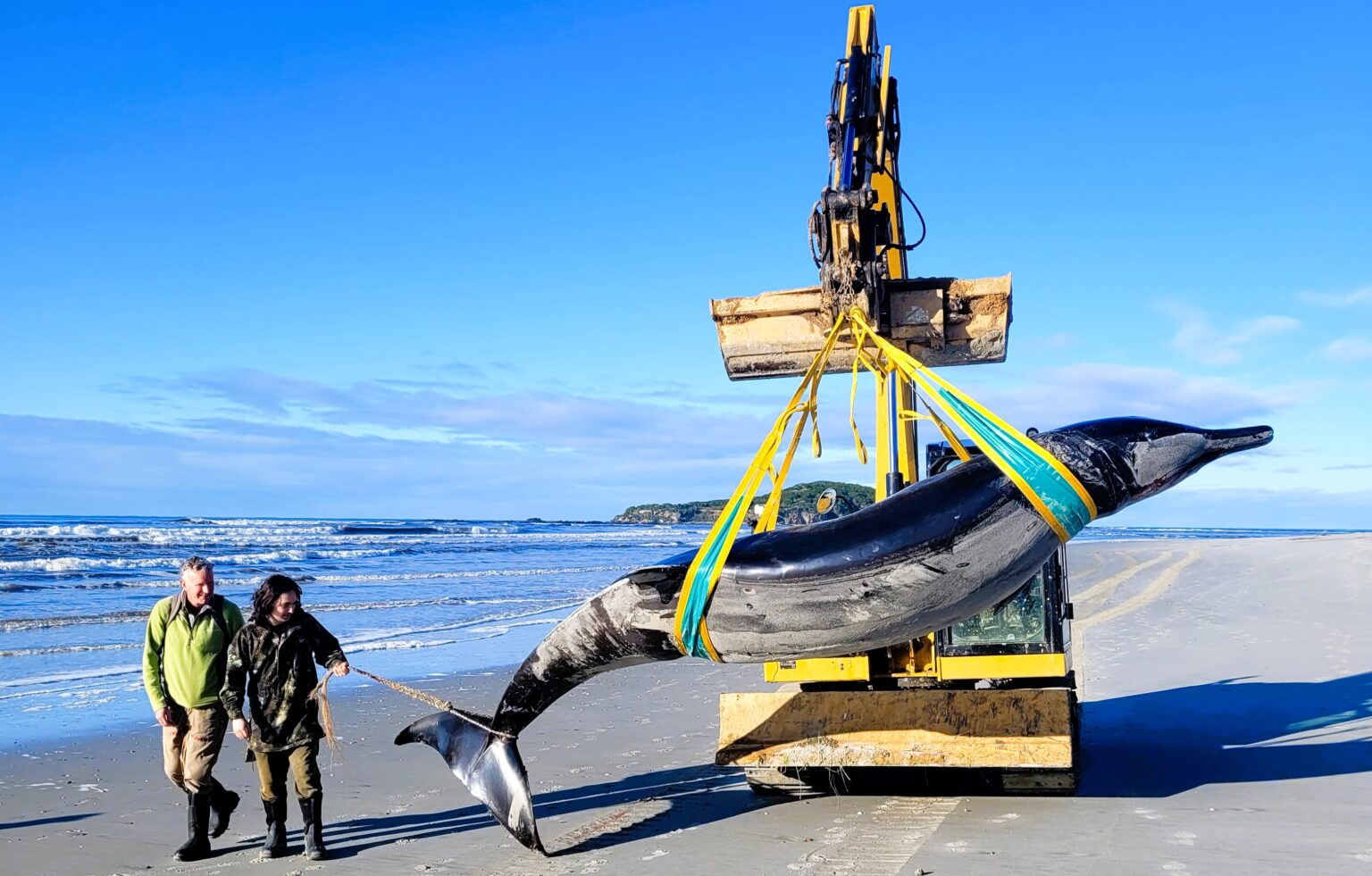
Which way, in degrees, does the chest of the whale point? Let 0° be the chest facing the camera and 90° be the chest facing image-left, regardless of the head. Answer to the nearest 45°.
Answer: approximately 270°

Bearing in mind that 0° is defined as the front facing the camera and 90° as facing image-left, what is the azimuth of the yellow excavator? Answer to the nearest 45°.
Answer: approximately 0°
